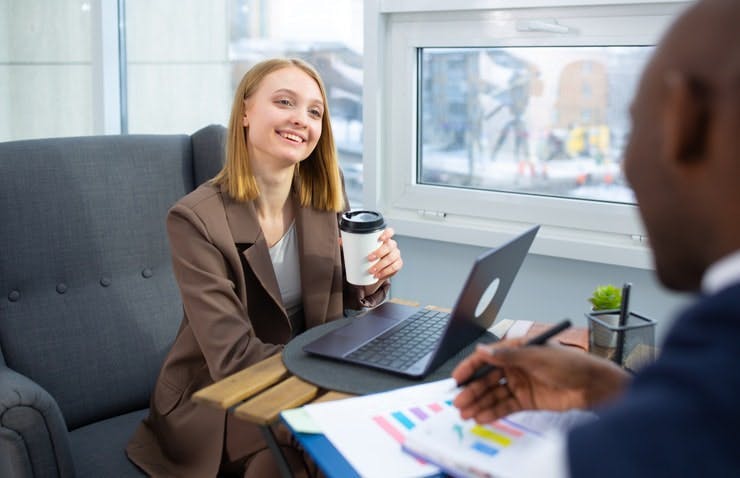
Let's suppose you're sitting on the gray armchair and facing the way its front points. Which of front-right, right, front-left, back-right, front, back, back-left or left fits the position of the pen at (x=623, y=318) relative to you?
front

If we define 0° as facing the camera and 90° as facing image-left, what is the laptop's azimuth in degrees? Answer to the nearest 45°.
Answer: approximately 135°

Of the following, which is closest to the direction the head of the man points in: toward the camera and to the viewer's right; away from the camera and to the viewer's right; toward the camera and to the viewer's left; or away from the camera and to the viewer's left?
away from the camera and to the viewer's left

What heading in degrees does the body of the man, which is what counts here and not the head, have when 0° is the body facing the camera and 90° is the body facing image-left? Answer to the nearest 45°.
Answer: approximately 135°

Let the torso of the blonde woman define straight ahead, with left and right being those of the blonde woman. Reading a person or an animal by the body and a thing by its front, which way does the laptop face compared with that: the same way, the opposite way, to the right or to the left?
the opposite way

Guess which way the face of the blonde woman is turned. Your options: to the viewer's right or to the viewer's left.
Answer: to the viewer's right

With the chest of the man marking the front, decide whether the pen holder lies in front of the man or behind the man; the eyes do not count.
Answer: in front

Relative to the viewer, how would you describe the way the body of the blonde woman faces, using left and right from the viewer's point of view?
facing the viewer and to the right of the viewer

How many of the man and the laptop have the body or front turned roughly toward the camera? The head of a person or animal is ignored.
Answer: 0

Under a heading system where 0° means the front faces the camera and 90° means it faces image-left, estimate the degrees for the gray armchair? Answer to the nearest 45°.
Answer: approximately 315°

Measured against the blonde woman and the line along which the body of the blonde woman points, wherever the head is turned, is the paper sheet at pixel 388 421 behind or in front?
in front

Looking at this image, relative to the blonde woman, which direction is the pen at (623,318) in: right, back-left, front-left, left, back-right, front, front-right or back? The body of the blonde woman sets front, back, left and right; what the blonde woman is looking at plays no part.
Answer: front
